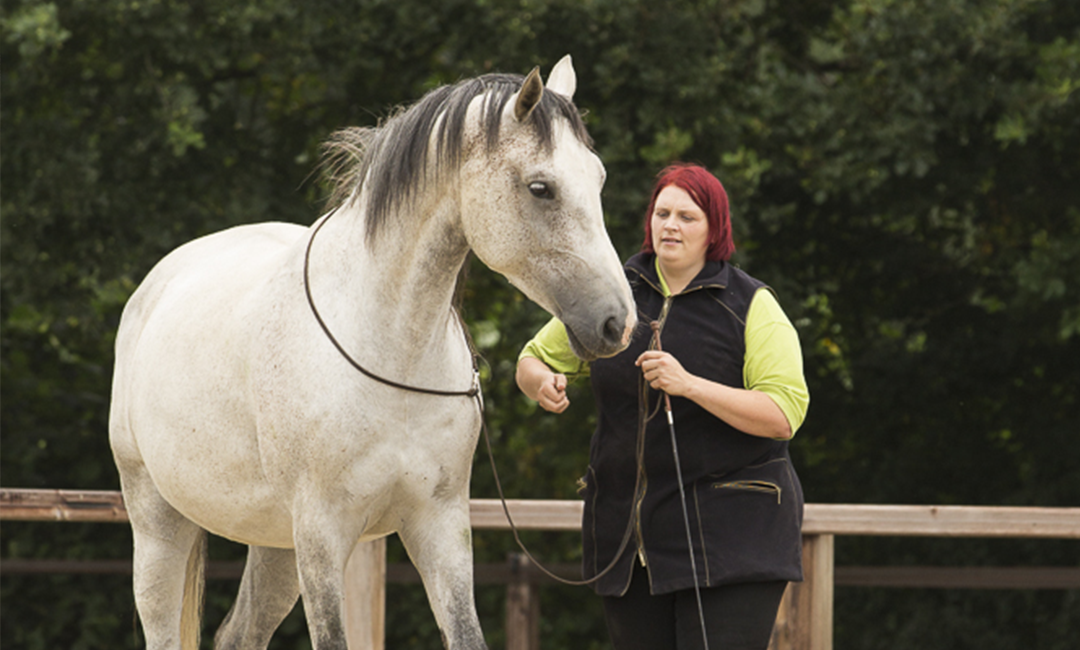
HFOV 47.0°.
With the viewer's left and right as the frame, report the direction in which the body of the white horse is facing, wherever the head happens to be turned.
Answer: facing the viewer and to the right of the viewer

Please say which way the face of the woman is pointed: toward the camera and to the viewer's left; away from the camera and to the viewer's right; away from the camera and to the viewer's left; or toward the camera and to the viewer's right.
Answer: toward the camera and to the viewer's left

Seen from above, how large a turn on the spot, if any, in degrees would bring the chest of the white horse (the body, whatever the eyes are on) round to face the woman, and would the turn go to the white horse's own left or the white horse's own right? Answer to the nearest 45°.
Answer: approximately 45° to the white horse's own left
